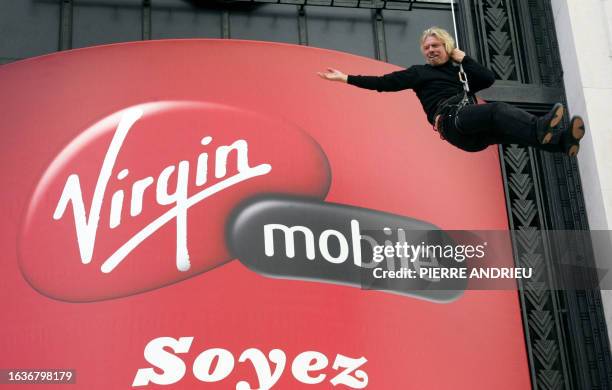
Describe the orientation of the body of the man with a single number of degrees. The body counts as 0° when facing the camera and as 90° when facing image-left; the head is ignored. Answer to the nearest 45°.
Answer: approximately 315°
